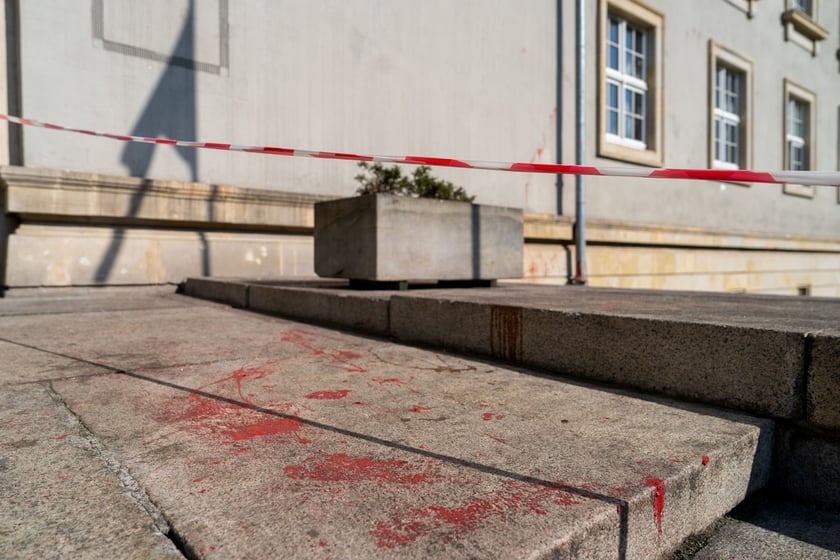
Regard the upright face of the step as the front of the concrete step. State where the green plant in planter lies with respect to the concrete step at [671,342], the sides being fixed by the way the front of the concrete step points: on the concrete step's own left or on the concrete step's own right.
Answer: on the concrete step's own right

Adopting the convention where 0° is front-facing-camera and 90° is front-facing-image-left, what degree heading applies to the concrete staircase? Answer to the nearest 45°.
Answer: approximately 45°

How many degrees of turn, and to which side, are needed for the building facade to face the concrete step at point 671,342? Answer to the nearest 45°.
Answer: approximately 45° to its right

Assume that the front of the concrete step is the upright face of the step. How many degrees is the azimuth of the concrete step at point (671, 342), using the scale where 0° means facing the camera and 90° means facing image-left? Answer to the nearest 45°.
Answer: approximately 45°

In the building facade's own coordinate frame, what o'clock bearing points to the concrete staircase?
The concrete staircase is roughly at 1 o'clock from the building facade.

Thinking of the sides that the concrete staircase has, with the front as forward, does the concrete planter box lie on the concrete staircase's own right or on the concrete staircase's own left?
on the concrete staircase's own right

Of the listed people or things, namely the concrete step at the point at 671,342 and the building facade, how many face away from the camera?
0
